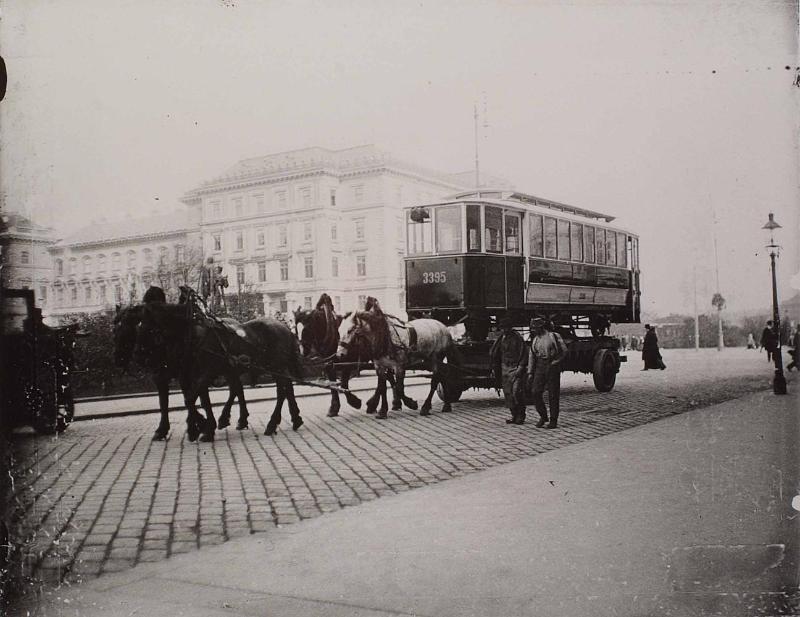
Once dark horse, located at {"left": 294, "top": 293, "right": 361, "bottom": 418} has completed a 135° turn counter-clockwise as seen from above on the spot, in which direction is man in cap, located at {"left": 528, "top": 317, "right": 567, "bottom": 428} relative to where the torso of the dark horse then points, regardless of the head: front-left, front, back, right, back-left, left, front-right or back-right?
front-left

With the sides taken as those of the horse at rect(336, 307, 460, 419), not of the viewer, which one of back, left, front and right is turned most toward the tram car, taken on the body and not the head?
back

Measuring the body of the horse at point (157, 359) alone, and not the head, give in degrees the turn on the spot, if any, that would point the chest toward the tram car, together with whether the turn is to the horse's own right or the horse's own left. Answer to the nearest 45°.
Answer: approximately 180°

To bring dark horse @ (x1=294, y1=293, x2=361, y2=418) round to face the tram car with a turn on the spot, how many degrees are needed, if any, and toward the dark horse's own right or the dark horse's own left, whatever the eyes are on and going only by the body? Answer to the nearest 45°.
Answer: approximately 180°

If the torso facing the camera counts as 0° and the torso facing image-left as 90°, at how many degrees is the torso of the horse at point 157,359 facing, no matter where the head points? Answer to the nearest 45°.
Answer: approximately 45°

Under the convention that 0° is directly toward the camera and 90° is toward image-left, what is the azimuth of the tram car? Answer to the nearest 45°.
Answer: approximately 45°

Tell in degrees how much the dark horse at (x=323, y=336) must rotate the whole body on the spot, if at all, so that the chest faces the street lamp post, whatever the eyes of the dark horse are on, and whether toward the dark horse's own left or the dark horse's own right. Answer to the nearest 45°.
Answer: approximately 135° to the dark horse's own left

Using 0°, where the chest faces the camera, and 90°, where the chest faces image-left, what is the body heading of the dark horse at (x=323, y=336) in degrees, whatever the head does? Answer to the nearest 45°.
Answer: approximately 45°
